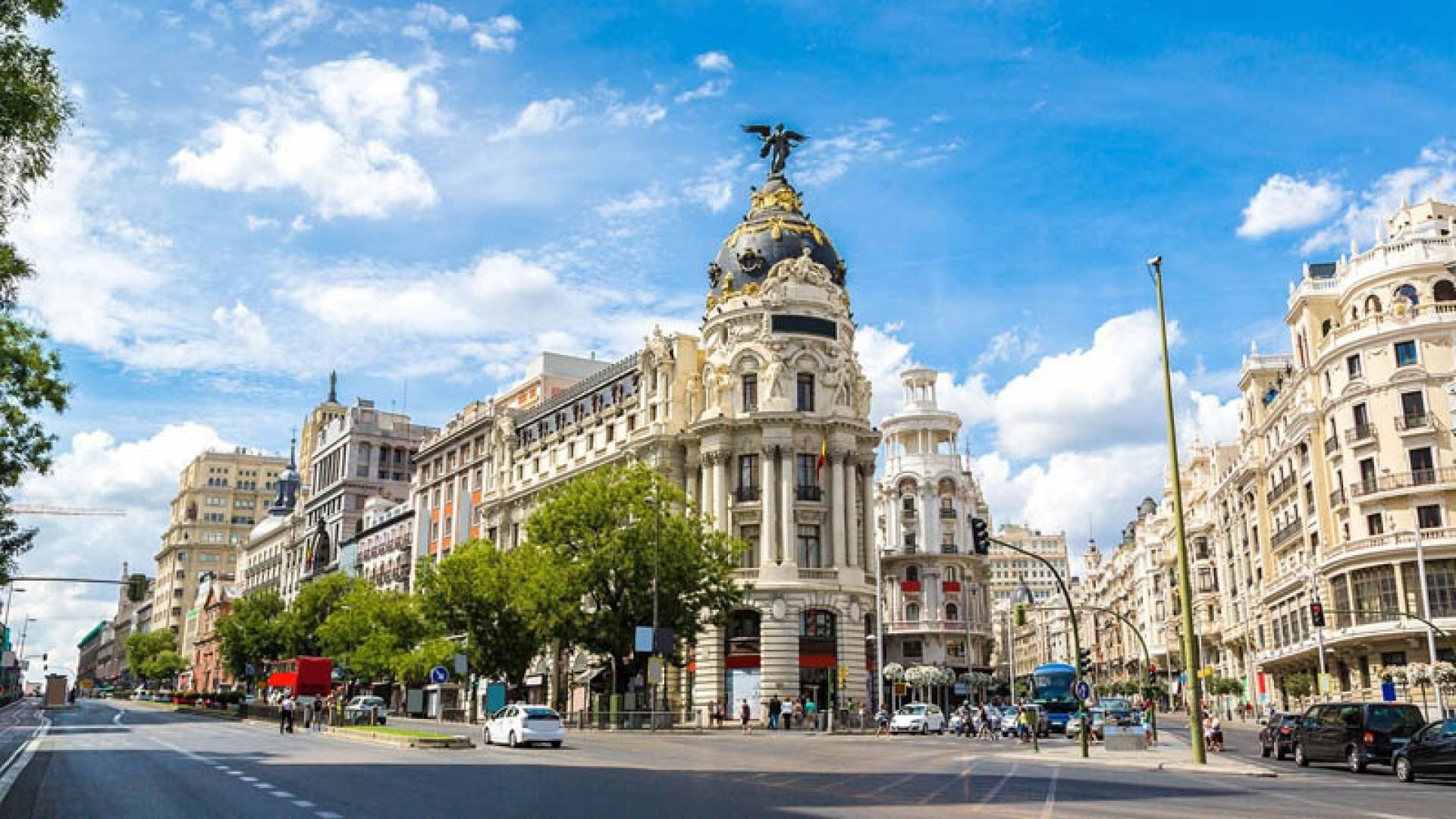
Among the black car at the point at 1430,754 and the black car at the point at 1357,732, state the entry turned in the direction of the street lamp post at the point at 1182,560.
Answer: the black car at the point at 1430,754

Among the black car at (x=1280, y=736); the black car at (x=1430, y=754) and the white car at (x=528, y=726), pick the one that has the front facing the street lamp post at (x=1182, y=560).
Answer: the black car at (x=1430, y=754)

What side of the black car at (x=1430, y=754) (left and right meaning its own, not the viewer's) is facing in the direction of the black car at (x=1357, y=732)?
front

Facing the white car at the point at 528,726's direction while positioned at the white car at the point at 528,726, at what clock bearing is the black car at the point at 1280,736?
The black car is roughly at 5 o'clock from the white car.

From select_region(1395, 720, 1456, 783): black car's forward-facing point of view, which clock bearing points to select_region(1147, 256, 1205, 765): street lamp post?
The street lamp post is roughly at 12 o'clock from the black car.

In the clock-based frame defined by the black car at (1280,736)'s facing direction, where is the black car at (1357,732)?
the black car at (1357,732) is roughly at 7 o'clock from the black car at (1280,736).

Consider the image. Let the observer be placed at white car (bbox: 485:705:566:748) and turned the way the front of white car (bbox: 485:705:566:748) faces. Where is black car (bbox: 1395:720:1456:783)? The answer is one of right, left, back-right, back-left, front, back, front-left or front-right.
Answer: back

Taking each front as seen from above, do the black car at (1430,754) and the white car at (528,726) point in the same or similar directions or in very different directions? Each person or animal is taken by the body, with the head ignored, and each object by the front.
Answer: same or similar directions

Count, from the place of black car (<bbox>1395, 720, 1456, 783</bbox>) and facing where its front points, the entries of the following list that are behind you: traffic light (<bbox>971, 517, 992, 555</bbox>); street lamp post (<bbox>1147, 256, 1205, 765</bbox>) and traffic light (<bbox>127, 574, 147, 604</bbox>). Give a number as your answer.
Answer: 0

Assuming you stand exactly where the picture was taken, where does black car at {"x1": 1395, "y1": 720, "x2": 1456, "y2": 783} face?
facing to the left of the viewer

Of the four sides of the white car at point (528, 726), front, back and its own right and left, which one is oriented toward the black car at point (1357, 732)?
back
